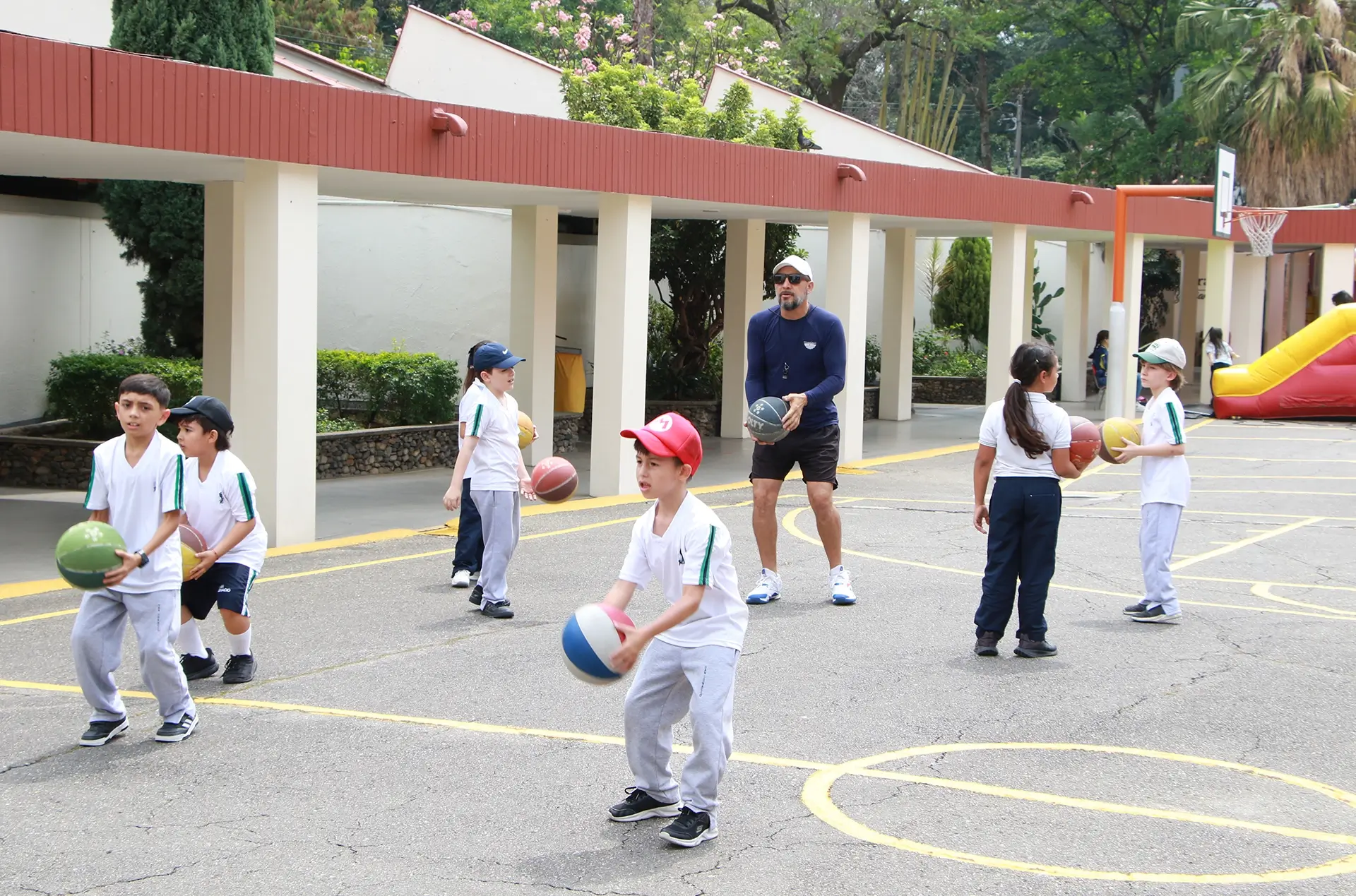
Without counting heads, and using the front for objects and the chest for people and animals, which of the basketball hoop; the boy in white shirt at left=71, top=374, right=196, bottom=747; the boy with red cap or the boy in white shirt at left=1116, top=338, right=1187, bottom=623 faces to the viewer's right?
the basketball hoop

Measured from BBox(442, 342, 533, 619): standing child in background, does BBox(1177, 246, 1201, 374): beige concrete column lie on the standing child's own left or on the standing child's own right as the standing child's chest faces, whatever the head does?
on the standing child's own left

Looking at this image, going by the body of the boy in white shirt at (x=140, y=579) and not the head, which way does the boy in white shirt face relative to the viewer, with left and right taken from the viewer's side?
facing the viewer and to the left of the viewer

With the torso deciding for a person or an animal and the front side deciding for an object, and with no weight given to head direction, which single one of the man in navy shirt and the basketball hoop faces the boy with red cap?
the man in navy shirt

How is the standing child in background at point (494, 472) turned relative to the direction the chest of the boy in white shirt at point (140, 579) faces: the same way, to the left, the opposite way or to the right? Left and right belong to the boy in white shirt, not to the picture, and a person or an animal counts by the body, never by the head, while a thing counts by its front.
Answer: to the left

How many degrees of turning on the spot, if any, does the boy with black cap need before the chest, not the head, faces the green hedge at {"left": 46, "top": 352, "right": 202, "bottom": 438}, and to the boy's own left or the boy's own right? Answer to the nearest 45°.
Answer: approximately 135° to the boy's own right

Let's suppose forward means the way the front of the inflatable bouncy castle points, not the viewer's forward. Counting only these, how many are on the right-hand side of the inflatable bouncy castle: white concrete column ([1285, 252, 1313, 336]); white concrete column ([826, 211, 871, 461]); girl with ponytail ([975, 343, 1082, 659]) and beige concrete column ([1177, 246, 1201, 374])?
2

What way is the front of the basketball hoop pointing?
to the viewer's right

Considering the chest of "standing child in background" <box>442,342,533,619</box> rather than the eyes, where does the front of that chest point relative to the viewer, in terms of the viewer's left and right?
facing the viewer and to the right of the viewer

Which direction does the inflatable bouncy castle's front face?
to the viewer's left

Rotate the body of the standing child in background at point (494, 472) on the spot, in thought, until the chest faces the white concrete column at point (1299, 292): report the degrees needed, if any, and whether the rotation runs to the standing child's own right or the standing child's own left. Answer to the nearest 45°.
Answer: approximately 90° to the standing child's own left

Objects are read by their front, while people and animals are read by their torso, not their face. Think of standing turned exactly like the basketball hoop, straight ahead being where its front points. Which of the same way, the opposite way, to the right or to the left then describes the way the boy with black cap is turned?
to the right

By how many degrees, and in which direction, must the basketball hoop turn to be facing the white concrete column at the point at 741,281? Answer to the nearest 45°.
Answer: approximately 135° to its right

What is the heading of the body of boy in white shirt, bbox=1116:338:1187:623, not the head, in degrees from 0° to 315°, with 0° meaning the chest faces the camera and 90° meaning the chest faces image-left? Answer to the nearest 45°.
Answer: approximately 90°

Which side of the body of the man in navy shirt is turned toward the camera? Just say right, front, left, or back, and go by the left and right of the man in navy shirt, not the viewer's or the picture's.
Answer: front
